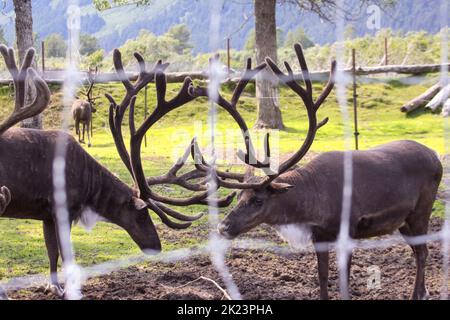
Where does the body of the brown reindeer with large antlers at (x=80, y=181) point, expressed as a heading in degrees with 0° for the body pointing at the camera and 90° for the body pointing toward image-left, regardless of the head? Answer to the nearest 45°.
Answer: approximately 270°

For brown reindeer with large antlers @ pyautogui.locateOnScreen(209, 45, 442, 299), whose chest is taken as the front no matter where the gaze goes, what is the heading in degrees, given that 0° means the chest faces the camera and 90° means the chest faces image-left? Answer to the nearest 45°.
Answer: approximately 90°

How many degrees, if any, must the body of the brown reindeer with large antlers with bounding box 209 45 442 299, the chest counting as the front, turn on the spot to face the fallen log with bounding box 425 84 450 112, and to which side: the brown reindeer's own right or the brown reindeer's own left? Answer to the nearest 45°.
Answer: approximately 90° to the brown reindeer's own right

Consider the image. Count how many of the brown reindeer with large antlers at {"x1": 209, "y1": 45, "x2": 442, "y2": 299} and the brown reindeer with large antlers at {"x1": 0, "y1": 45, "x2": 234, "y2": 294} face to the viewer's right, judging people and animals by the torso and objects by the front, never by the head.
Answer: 1

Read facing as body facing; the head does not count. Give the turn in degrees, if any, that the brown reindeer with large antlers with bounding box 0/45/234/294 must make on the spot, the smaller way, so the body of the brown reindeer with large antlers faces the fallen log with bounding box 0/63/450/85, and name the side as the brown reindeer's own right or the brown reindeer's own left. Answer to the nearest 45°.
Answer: approximately 90° to the brown reindeer's own left

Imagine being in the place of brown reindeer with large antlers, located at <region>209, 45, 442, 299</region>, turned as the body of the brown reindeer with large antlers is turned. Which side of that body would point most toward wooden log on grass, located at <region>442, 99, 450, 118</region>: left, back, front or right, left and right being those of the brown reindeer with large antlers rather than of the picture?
right

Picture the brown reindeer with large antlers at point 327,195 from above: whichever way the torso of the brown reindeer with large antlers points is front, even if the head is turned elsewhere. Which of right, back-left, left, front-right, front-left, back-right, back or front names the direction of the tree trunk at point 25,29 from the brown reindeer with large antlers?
front-right

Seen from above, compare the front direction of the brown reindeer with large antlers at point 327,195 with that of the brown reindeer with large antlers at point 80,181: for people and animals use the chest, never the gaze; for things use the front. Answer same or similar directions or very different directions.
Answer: very different directions

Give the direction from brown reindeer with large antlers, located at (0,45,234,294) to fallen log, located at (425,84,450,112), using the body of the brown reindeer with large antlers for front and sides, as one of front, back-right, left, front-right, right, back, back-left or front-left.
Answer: front-left

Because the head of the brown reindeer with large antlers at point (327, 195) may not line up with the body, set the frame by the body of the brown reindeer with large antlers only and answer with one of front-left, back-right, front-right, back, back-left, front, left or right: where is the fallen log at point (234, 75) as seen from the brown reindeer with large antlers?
right

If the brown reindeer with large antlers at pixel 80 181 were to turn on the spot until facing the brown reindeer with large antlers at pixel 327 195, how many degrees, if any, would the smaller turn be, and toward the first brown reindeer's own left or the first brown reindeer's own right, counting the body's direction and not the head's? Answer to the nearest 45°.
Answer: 0° — it already faces it
